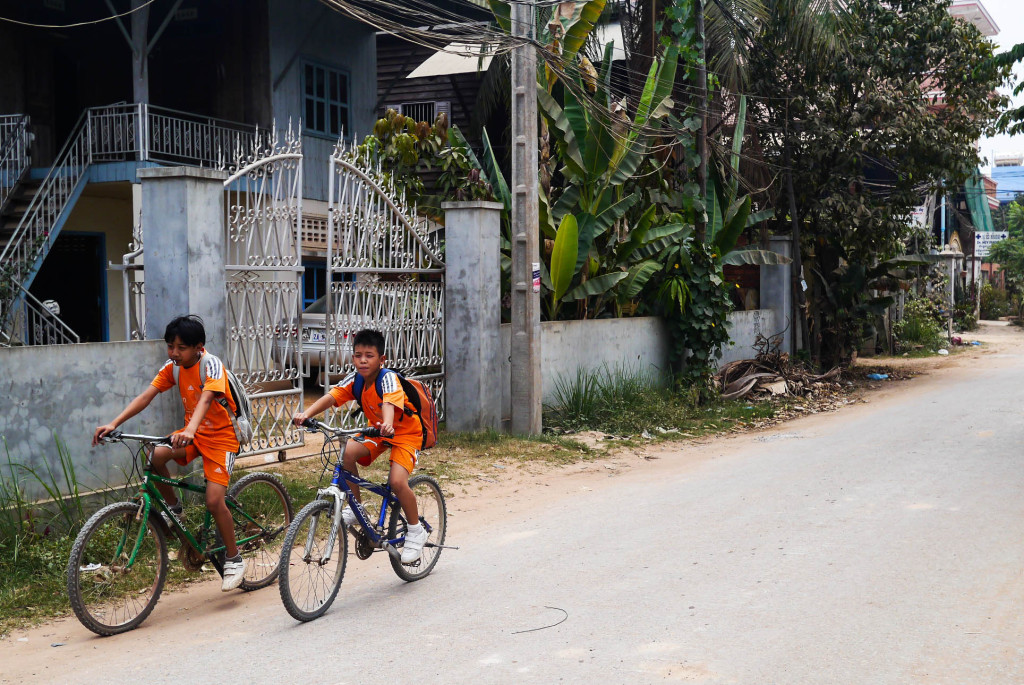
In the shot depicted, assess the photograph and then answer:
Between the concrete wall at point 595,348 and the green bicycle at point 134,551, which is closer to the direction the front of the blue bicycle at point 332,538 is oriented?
the green bicycle

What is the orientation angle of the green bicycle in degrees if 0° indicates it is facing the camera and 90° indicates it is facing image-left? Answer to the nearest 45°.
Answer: approximately 45°

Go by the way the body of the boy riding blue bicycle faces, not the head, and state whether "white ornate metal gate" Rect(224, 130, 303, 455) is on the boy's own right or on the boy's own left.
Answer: on the boy's own right

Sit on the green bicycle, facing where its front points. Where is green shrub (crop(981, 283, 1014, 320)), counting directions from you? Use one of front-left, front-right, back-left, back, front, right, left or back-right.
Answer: back

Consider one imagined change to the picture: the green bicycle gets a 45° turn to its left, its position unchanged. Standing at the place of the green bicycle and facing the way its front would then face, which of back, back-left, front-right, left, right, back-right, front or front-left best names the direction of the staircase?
back

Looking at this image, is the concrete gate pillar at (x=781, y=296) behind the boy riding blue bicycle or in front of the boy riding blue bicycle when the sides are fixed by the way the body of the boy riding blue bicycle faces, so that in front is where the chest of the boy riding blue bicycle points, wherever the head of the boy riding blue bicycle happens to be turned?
behind
